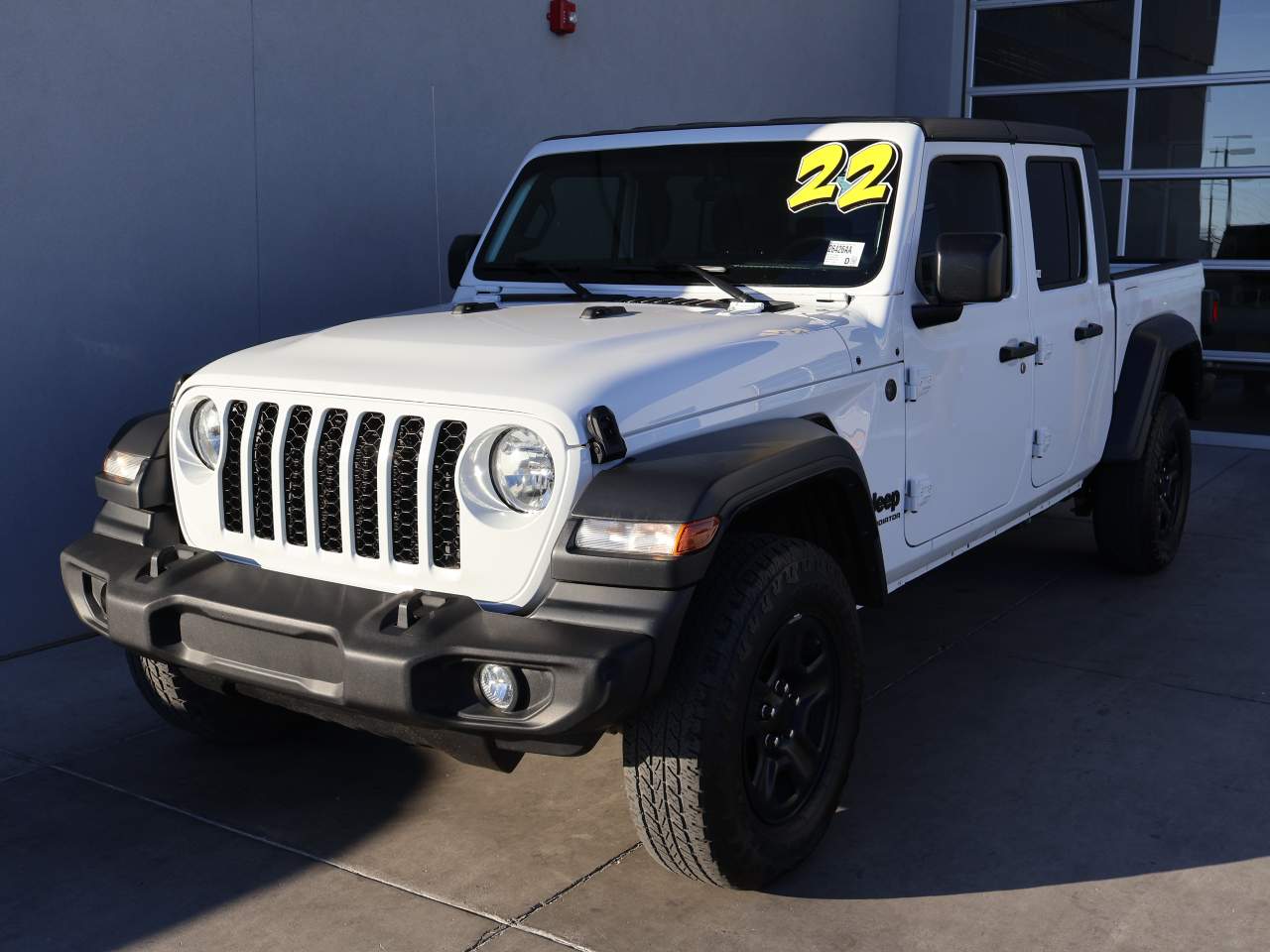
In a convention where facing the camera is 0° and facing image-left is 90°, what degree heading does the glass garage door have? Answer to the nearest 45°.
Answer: approximately 0°

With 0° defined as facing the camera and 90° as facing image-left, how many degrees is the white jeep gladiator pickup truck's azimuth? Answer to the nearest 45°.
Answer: approximately 45°

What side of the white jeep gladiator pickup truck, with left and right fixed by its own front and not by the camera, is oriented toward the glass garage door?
back

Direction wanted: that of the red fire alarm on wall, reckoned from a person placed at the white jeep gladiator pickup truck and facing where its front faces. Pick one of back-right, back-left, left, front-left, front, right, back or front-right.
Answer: back-right

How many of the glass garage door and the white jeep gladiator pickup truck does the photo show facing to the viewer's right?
0
